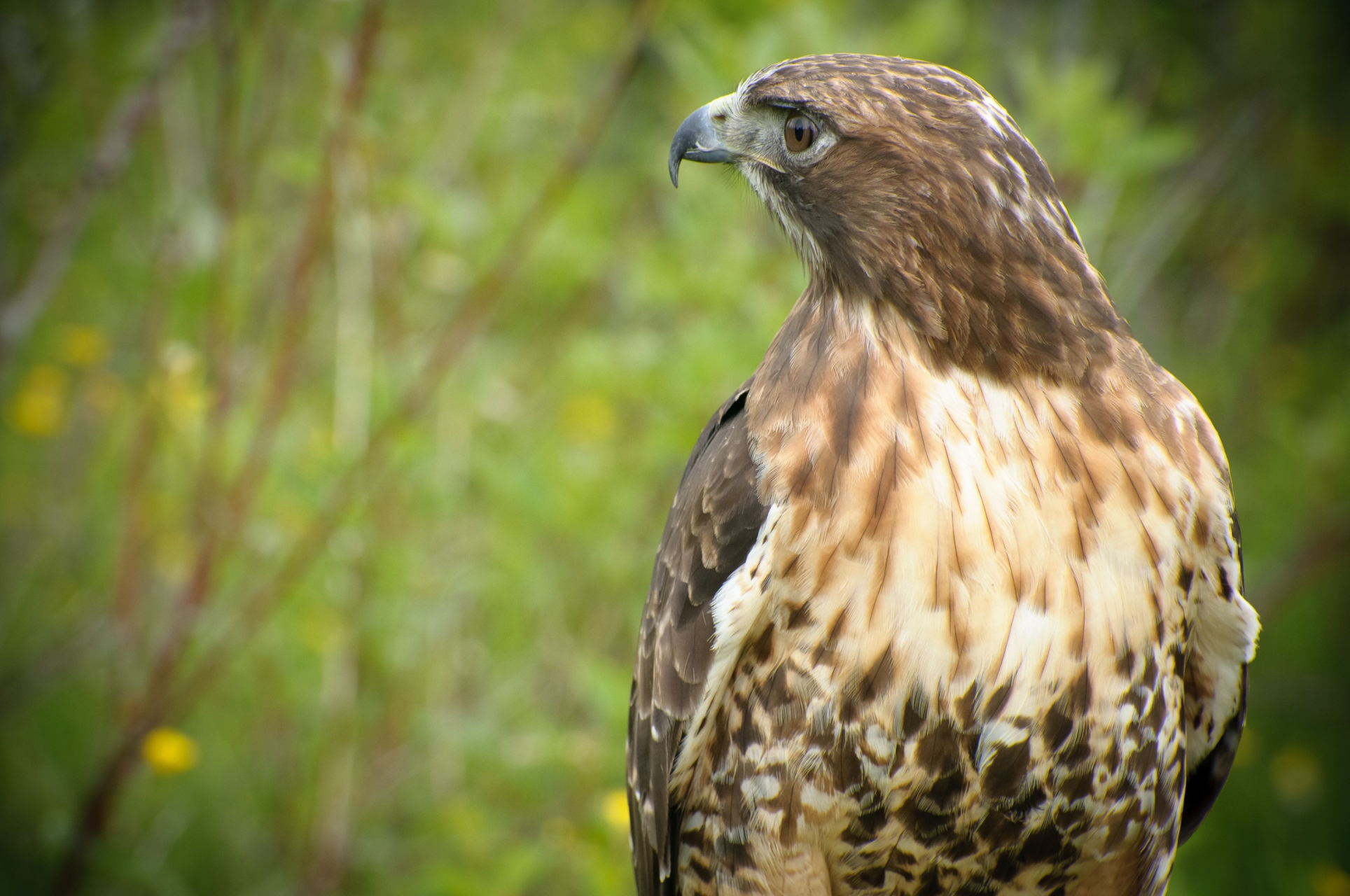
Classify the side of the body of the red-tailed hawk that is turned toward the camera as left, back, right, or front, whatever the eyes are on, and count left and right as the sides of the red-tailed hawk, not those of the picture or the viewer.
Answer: front
